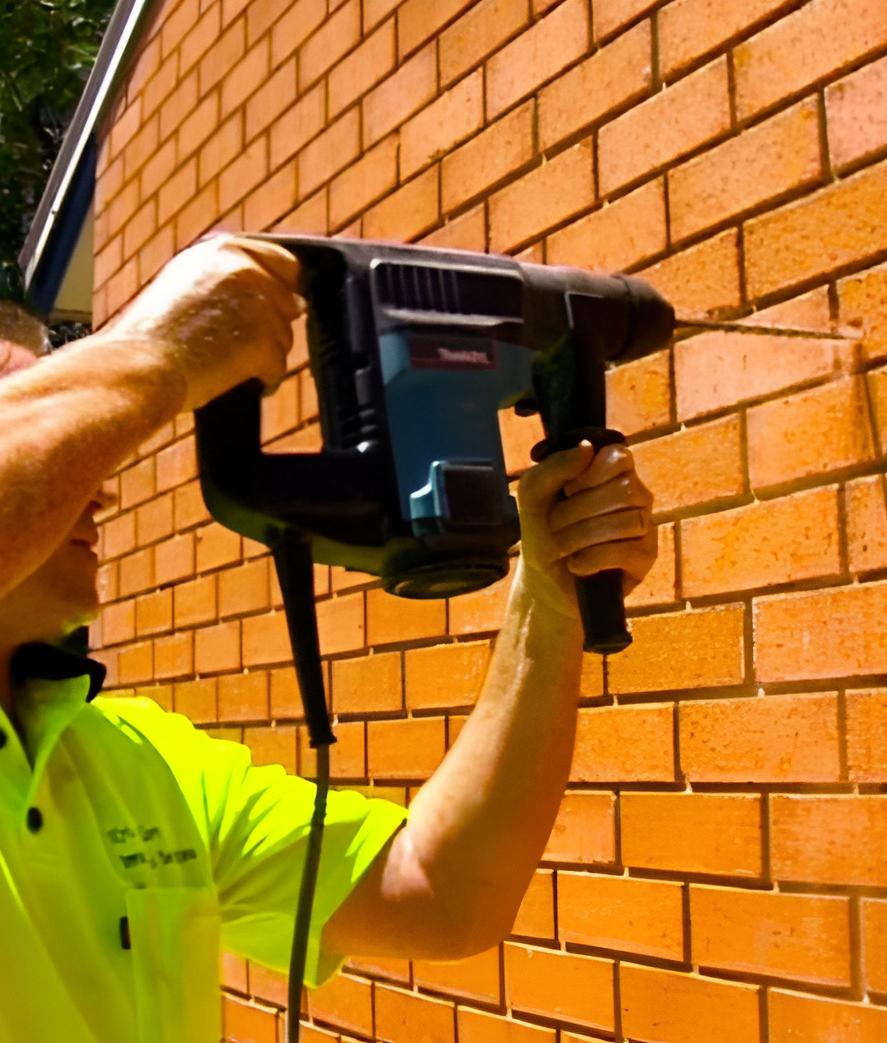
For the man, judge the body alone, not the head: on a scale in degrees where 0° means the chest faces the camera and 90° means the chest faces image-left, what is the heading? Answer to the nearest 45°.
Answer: approximately 315°
